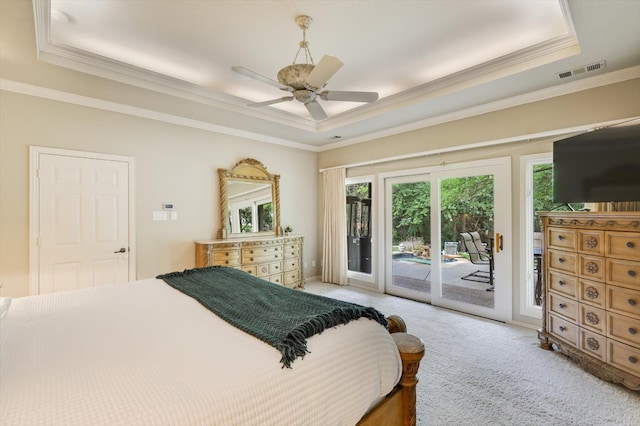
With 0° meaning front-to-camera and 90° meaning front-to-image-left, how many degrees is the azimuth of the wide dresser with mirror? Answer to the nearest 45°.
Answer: approximately 315°

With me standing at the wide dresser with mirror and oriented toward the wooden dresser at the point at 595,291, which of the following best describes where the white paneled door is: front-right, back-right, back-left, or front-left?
back-right

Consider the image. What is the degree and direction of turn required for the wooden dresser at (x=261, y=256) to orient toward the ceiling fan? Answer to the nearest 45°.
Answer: approximately 45° to its right
